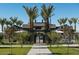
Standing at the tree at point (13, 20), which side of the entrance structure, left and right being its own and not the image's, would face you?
right

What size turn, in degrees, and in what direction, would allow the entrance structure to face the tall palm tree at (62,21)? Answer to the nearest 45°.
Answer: approximately 90° to its left

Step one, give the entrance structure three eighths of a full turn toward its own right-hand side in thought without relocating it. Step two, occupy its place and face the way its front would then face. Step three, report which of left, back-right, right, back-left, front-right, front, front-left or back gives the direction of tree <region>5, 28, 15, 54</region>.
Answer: front-left

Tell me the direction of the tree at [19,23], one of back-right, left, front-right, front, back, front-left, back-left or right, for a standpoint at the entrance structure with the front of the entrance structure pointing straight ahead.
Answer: right

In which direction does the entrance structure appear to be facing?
toward the camera
